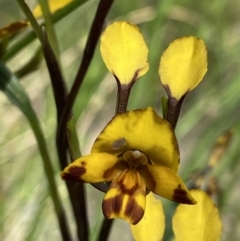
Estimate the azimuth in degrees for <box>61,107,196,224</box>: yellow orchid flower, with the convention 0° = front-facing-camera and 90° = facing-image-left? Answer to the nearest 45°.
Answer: approximately 0°
